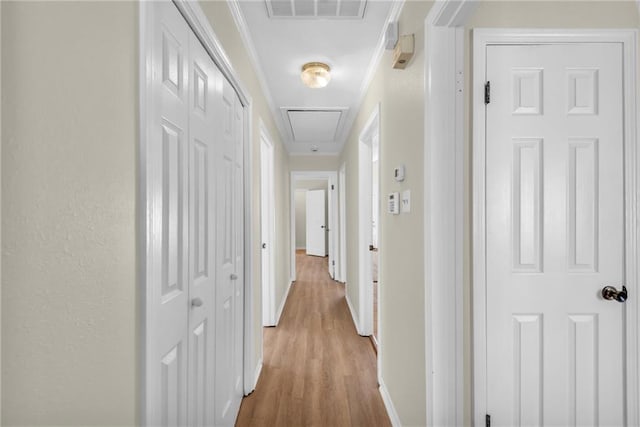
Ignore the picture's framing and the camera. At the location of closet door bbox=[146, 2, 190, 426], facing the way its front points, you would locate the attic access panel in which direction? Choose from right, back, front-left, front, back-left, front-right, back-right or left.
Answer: left

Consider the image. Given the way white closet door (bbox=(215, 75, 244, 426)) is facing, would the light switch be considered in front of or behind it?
in front

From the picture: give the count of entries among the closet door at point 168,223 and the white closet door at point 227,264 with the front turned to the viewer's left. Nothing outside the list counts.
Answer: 0

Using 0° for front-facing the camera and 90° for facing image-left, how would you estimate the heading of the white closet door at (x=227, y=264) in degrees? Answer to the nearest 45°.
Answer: approximately 270°

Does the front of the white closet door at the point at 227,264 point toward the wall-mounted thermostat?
yes

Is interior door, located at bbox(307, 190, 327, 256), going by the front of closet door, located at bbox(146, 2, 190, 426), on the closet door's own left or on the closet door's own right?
on the closet door's own left

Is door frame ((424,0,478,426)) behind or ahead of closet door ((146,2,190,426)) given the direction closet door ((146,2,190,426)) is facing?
ahead

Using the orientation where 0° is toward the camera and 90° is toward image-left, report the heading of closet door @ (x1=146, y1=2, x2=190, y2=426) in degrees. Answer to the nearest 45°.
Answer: approximately 315°
